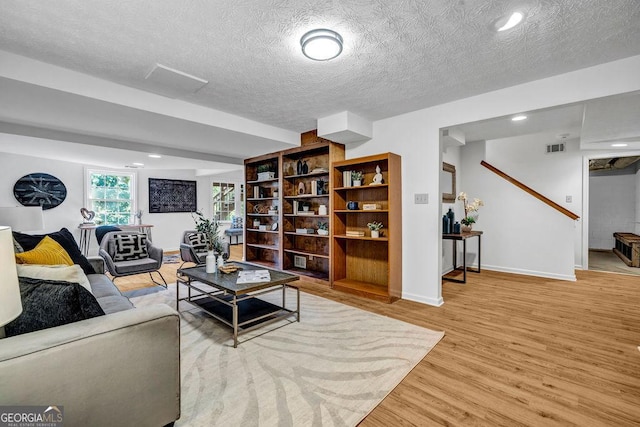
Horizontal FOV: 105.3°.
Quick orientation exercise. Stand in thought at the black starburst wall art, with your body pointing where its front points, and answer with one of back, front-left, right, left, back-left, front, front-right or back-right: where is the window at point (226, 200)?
left

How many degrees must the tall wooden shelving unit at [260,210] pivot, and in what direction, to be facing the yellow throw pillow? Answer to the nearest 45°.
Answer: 0° — it already faces it

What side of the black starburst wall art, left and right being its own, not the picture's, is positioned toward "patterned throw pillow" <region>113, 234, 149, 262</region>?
front

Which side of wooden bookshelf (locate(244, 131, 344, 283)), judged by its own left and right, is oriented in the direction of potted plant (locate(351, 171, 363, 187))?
left

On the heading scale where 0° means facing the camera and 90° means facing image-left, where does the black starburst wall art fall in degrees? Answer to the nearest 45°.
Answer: approximately 0°

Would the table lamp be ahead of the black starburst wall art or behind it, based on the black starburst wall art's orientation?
ahead

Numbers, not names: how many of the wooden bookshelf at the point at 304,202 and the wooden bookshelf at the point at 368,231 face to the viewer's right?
0

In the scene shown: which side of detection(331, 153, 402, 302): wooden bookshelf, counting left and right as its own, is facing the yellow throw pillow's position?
front

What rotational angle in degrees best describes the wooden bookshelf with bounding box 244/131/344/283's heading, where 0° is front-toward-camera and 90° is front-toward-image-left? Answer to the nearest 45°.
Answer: approximately 45°

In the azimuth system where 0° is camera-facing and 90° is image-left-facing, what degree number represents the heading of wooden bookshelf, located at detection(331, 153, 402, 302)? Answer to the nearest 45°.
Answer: approximately 45°

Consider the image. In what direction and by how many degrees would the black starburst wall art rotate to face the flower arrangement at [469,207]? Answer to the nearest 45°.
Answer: approximately 45° to its left
